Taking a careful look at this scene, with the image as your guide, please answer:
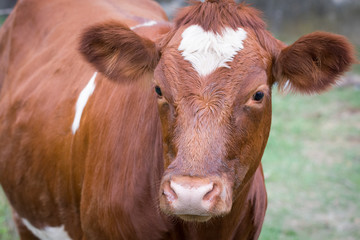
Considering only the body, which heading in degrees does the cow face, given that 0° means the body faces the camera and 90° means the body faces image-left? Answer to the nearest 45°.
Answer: approximately 315°
